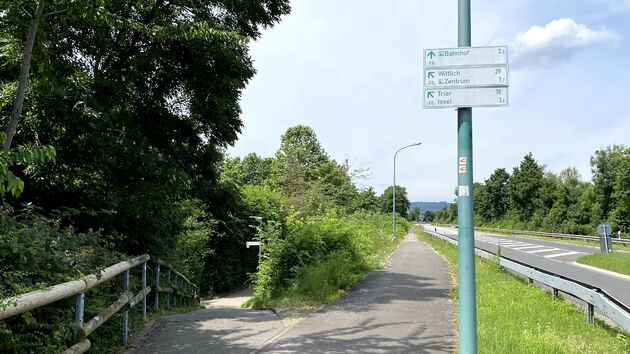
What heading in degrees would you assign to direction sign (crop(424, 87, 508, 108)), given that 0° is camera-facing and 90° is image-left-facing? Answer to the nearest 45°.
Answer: approximately 0°

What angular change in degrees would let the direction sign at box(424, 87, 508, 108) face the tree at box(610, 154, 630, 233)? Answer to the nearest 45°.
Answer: approximately 180°

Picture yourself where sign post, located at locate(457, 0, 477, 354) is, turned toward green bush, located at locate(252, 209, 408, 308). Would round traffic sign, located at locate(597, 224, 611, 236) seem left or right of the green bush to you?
right

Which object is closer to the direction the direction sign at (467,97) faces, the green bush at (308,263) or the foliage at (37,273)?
the foliage

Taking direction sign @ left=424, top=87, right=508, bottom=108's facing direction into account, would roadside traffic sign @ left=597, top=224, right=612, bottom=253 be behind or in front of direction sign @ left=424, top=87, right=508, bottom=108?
behind

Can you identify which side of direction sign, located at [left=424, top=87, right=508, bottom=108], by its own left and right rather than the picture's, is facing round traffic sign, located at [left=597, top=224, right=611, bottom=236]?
back

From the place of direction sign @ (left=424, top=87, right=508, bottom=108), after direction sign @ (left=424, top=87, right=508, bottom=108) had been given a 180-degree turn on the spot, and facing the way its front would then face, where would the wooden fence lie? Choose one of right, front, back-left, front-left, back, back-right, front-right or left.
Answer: left

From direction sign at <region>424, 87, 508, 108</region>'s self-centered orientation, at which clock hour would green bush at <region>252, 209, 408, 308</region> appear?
The green bush is roughly at 5 o'clock from the direction sign.

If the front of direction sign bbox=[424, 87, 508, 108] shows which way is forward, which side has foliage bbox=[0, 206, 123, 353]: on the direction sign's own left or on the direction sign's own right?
on the direction sign's own right

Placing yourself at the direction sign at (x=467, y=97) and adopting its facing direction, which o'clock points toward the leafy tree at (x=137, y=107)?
The leafy tree is roughly at 4 o'clock from the direction sign.

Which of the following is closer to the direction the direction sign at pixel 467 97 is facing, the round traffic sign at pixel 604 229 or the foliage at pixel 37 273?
the foliage
